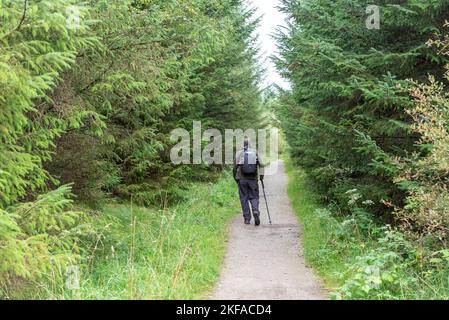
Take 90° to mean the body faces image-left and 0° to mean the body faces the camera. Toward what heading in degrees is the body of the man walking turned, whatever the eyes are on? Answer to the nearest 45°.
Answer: approximately 180°
